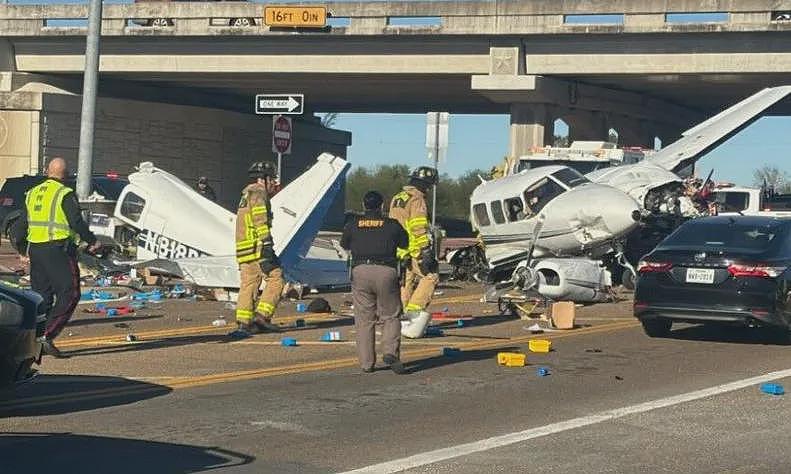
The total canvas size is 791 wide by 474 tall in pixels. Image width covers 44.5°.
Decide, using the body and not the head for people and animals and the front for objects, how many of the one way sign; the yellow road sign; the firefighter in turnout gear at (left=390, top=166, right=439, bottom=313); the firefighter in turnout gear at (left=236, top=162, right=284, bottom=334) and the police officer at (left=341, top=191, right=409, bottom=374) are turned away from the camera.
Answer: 1

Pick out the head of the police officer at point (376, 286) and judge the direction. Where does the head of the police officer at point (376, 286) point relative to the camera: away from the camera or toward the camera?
away from the camera

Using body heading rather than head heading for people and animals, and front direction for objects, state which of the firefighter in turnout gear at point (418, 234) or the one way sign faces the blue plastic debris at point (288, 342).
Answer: the one way sign

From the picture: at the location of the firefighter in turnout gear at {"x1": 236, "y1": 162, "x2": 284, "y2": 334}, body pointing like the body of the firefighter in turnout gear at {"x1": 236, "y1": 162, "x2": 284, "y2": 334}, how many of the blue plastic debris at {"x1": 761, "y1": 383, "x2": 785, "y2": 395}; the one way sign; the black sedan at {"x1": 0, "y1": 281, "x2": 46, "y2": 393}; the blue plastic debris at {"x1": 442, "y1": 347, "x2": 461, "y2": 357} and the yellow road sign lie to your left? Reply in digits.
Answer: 2

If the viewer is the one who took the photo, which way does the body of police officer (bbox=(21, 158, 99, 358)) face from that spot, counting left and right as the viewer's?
facing away from the viewer and to the right of the viewer

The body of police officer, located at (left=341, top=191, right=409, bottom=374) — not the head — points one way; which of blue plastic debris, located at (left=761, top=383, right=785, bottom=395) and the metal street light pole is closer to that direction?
the metal street light pole

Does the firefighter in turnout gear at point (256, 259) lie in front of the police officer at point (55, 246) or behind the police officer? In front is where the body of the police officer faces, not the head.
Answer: in front

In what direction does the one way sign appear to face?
toward the camera

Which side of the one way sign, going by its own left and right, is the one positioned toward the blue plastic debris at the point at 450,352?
front

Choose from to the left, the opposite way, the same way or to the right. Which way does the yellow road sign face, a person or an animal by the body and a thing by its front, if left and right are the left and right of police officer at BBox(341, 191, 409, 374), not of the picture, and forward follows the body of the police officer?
the opposite way

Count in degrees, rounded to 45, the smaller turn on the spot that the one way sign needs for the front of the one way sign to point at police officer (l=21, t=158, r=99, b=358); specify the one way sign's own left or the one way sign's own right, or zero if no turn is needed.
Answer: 0° — it already faces them

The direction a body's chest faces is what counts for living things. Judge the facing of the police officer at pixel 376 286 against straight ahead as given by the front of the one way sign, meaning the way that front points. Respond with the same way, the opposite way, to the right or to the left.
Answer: the opposite way

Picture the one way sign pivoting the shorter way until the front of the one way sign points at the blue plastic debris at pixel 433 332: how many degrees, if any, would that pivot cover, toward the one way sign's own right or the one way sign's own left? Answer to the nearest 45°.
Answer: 0° — it already faces it

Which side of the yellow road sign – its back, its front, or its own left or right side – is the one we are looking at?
front

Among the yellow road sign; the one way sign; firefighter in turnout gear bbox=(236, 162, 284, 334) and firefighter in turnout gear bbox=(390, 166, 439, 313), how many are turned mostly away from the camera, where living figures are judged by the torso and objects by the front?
0

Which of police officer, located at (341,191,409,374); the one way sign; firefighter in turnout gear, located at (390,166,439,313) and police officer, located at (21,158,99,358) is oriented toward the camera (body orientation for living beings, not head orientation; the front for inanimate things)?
the one way sign
